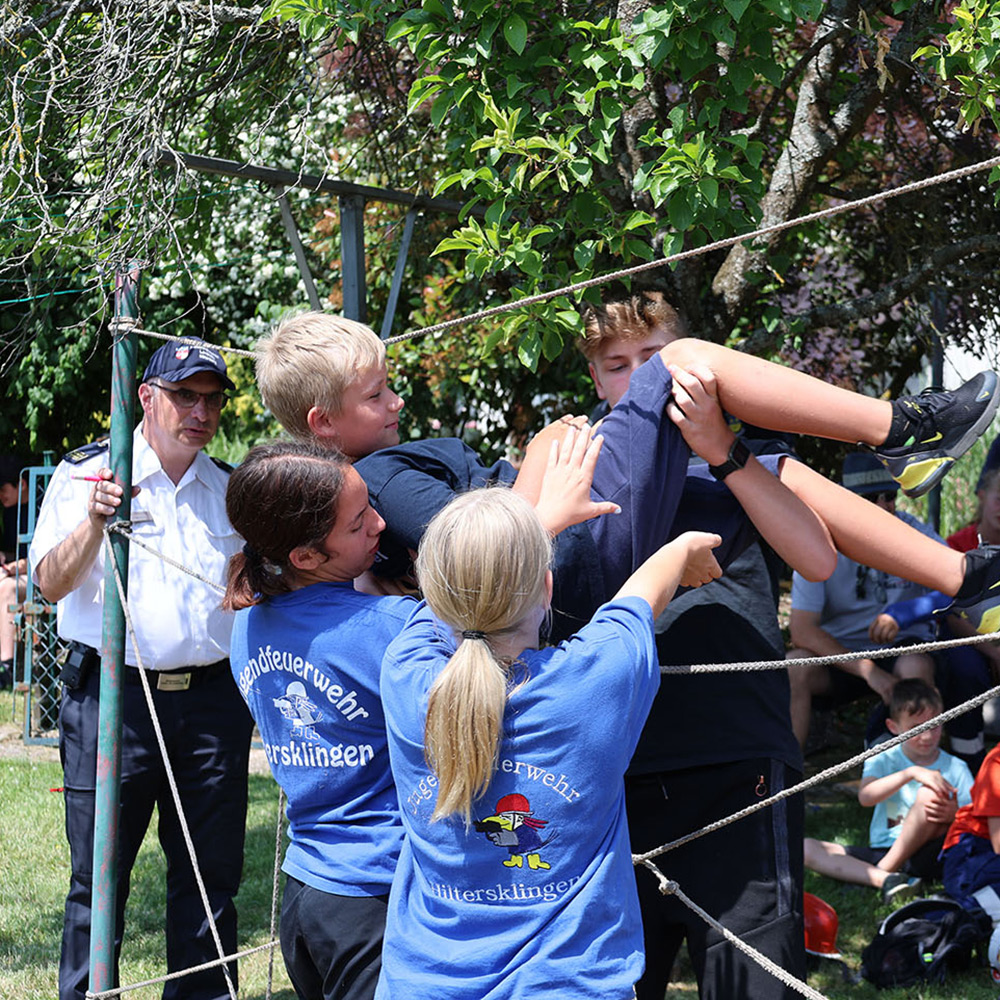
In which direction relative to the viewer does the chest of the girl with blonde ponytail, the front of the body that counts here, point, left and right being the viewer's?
facing away from the viewer

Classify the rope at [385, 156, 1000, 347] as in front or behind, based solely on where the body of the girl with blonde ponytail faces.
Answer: in front

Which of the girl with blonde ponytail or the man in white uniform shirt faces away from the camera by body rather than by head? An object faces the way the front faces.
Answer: the girl with blonde ponytail

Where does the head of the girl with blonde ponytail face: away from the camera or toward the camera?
away from the camera

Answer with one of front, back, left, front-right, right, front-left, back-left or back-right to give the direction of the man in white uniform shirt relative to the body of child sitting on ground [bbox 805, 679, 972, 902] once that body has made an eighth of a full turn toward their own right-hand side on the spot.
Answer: front

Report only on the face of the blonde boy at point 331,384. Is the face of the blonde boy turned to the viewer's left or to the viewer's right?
to the viewer's right

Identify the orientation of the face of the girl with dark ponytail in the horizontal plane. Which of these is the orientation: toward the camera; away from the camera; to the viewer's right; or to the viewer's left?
to the viewer's right

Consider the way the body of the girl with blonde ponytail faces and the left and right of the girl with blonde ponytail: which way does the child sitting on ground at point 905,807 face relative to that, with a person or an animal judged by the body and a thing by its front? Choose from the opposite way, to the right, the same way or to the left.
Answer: the opposite way

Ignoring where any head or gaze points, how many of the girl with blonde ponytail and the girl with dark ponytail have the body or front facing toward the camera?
0

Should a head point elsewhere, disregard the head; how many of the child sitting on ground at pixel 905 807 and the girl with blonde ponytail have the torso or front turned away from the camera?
1

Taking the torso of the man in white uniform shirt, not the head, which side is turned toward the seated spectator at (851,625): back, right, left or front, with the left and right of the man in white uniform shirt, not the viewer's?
left

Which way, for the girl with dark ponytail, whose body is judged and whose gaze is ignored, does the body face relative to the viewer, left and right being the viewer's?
facing away from the viewer and to the right of the viewer
